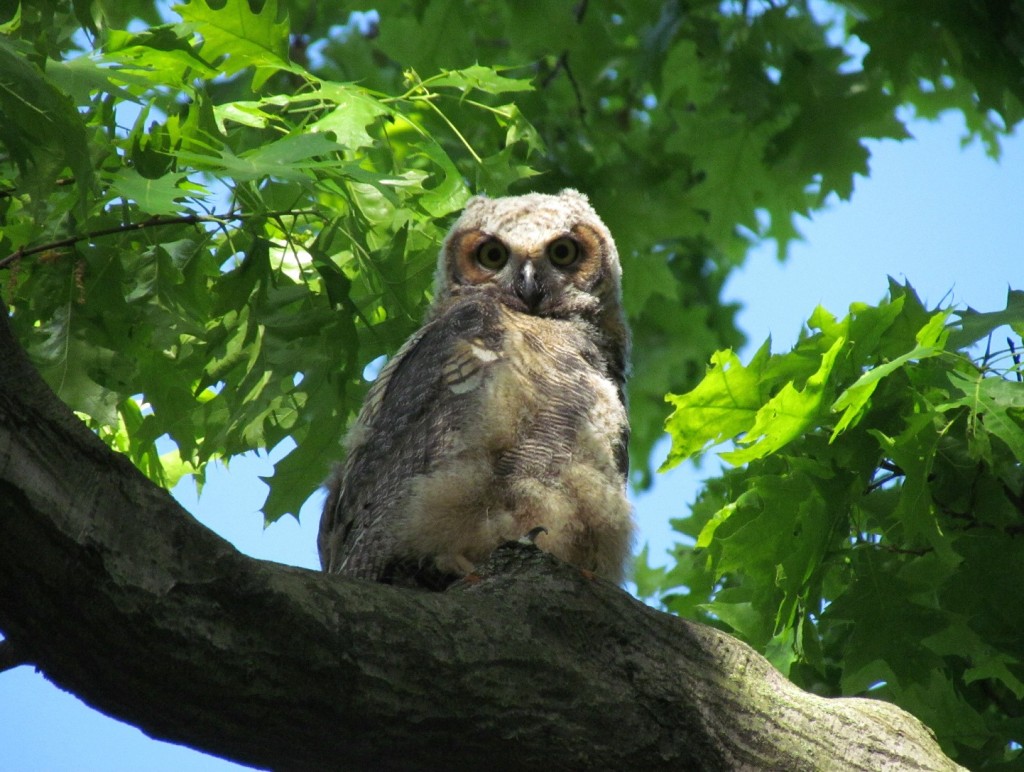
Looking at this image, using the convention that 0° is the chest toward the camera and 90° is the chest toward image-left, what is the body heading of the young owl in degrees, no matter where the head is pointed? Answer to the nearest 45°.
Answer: approximately 315°
